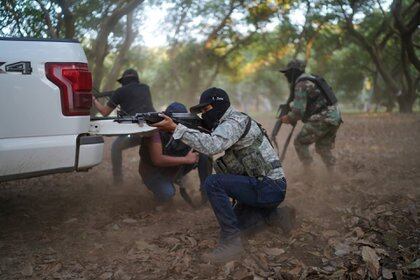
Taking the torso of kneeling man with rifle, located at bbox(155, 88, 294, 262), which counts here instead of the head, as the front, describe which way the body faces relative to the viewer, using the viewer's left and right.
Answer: facing to the left of the viewer

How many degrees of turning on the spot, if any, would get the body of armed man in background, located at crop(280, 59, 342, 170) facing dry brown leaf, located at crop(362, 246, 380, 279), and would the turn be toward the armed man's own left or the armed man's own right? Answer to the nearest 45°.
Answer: approximately 90° to the armed man's own left

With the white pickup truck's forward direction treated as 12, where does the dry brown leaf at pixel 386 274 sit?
The dry brown leaf is roughly at 7 o'clock from the white pickup truck.

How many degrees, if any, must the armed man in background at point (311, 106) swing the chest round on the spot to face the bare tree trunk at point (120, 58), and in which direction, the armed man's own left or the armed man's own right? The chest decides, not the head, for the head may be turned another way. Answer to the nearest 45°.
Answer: approximately 45° to the armed man's own right

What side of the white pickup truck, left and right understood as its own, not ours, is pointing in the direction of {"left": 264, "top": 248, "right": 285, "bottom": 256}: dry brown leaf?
back

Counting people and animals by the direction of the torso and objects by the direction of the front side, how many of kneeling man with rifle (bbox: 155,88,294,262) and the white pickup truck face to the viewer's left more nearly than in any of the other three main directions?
2

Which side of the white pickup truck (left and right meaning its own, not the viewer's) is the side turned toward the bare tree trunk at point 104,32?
right

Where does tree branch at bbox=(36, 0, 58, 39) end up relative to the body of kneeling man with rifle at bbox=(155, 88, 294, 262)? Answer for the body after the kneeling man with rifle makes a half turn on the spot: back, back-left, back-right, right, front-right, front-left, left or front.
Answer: back-left

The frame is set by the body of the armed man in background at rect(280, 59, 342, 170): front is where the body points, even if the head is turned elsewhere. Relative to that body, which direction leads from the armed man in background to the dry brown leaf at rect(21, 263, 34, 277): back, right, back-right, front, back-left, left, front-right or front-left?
front-left
